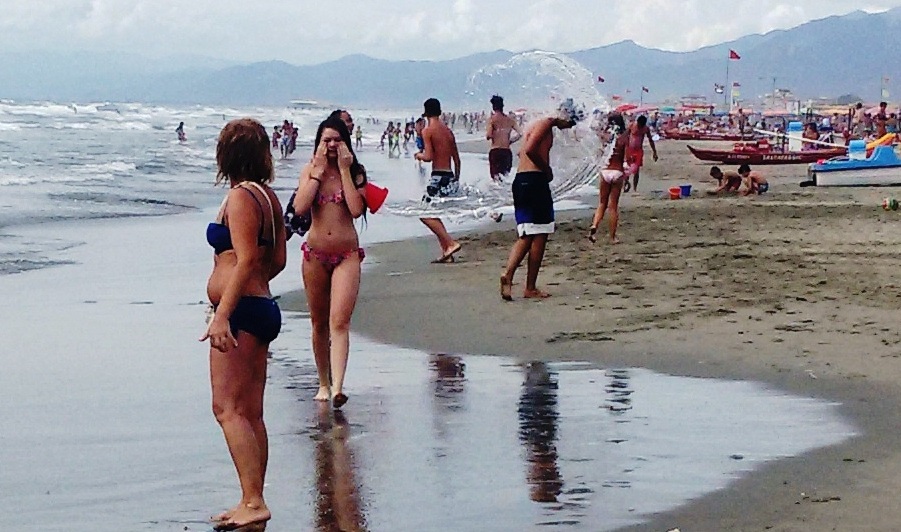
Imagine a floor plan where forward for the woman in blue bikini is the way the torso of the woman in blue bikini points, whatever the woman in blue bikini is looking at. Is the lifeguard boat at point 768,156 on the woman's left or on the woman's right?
on the woman's right

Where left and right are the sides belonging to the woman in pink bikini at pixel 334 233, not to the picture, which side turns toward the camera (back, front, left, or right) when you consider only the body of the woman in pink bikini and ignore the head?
front

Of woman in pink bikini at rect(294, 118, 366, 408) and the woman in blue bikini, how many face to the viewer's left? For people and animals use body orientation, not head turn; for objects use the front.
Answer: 1

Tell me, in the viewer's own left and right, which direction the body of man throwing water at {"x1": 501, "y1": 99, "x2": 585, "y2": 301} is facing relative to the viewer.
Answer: facing to the right of the viewer

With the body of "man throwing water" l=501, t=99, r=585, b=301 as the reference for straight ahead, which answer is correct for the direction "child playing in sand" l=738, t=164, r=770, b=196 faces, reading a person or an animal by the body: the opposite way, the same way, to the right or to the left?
the opposite way

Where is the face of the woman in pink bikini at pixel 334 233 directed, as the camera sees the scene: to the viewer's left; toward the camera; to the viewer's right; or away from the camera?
toward the camera

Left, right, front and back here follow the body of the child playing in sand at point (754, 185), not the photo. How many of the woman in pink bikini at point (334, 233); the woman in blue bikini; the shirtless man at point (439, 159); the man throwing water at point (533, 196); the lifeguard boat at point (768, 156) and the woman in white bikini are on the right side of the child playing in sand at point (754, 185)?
1
